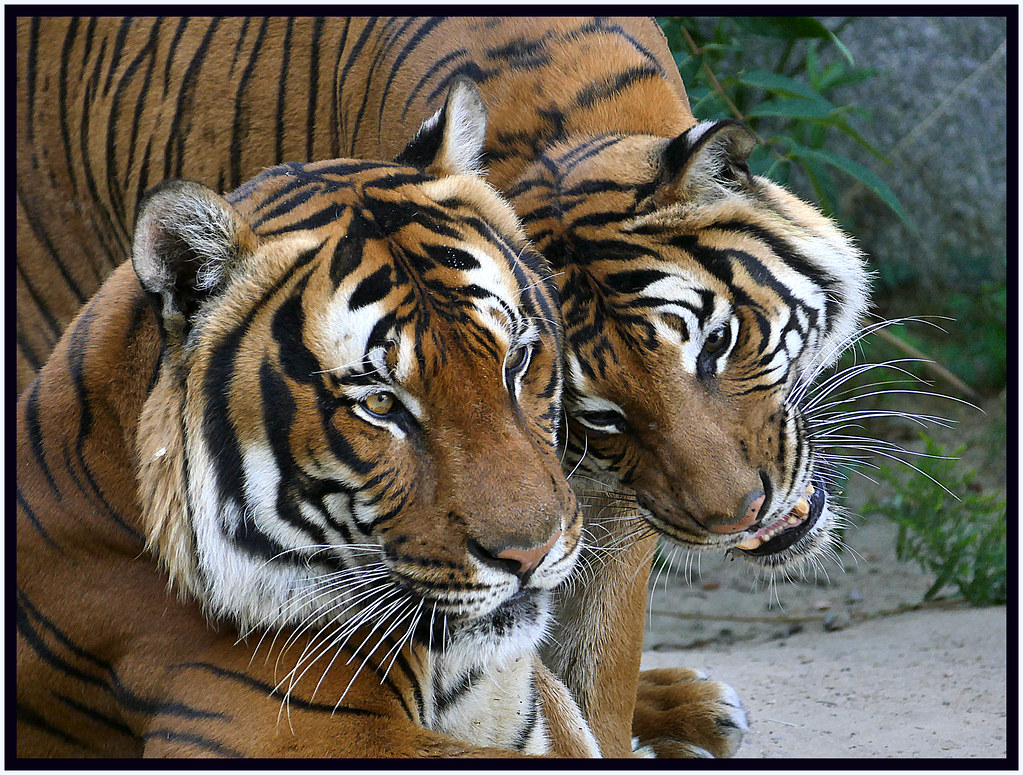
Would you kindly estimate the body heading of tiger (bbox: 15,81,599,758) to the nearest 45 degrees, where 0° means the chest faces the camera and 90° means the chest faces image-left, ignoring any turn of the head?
approximately 315°

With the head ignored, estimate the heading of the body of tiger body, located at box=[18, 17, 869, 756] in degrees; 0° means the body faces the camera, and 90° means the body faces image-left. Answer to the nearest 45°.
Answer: approximately 315°

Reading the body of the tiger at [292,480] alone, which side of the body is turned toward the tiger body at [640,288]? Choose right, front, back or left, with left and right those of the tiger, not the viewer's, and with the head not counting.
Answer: left

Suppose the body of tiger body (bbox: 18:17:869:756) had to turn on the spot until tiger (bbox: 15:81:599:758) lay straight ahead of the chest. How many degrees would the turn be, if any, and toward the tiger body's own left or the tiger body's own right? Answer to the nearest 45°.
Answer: approximately 90° to the tiger body's own right
